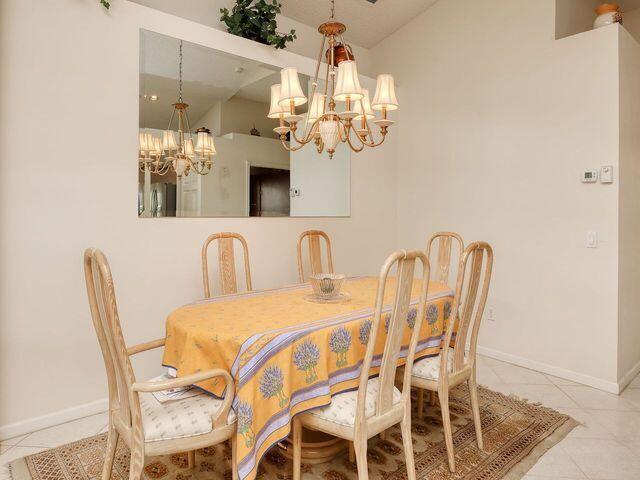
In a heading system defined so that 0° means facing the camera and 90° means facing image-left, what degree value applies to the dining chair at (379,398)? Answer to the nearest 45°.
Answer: approximately 135°

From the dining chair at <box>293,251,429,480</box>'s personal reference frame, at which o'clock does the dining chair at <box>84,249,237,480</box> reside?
the dining chair at <box>84,249,237,480</box> is roughly at 10 o'clock from the dining chair at <box>293,251,429,480</box>.

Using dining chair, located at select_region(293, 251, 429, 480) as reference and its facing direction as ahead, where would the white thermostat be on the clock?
The white thermostat is roughly at 3 o'clock from the dining chair.

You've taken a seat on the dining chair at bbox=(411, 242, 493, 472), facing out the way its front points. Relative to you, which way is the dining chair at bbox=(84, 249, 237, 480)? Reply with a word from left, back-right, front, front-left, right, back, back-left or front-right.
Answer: left

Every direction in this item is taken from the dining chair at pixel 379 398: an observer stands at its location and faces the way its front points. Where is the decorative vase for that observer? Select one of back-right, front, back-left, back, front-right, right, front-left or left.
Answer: right

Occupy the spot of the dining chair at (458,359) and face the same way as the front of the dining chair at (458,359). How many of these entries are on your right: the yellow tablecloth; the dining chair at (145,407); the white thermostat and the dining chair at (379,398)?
1

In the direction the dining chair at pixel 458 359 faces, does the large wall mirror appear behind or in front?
in front

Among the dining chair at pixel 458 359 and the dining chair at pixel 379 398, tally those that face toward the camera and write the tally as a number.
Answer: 0

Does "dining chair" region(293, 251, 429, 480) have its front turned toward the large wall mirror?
yes

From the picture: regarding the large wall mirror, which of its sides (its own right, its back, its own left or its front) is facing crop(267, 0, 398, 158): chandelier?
front

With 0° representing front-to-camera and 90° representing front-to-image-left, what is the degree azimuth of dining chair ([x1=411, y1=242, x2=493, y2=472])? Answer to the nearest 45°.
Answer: approximately 135°

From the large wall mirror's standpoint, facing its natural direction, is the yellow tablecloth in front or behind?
in front

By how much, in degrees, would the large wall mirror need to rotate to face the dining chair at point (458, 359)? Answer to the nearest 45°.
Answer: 0° — it already faces it
